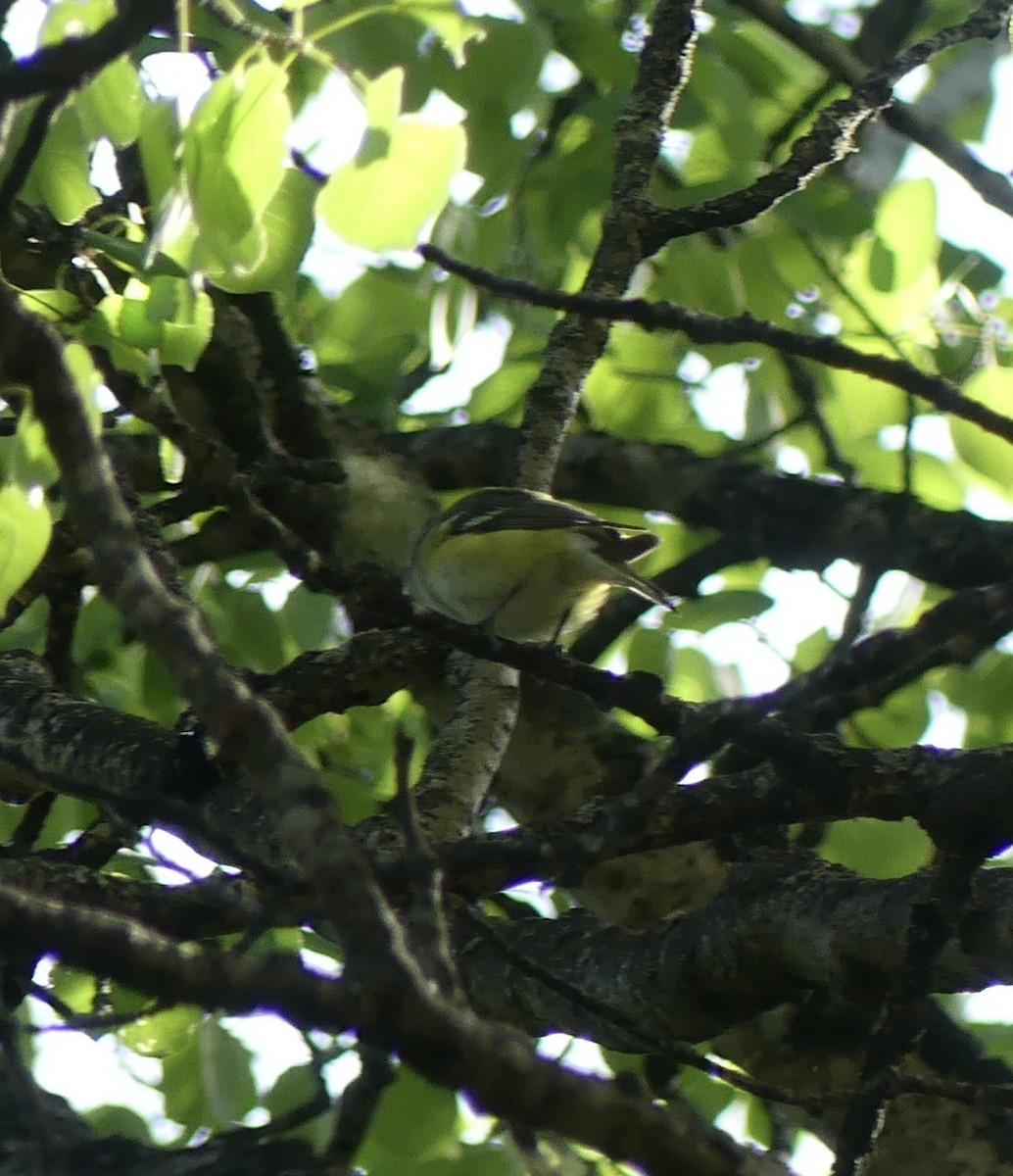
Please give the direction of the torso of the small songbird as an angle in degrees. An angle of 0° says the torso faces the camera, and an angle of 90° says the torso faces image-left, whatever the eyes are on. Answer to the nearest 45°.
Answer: approximately 90°
